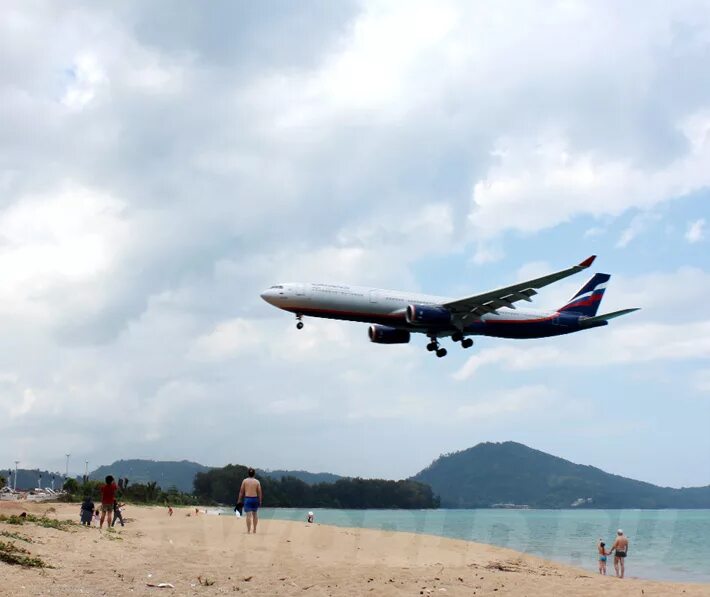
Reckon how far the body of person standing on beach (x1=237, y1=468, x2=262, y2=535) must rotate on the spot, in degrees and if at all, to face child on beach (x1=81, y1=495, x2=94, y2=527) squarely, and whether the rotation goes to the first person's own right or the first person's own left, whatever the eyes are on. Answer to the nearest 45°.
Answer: approximately 45° to the first person's own left

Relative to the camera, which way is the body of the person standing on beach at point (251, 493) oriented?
away from the camera
